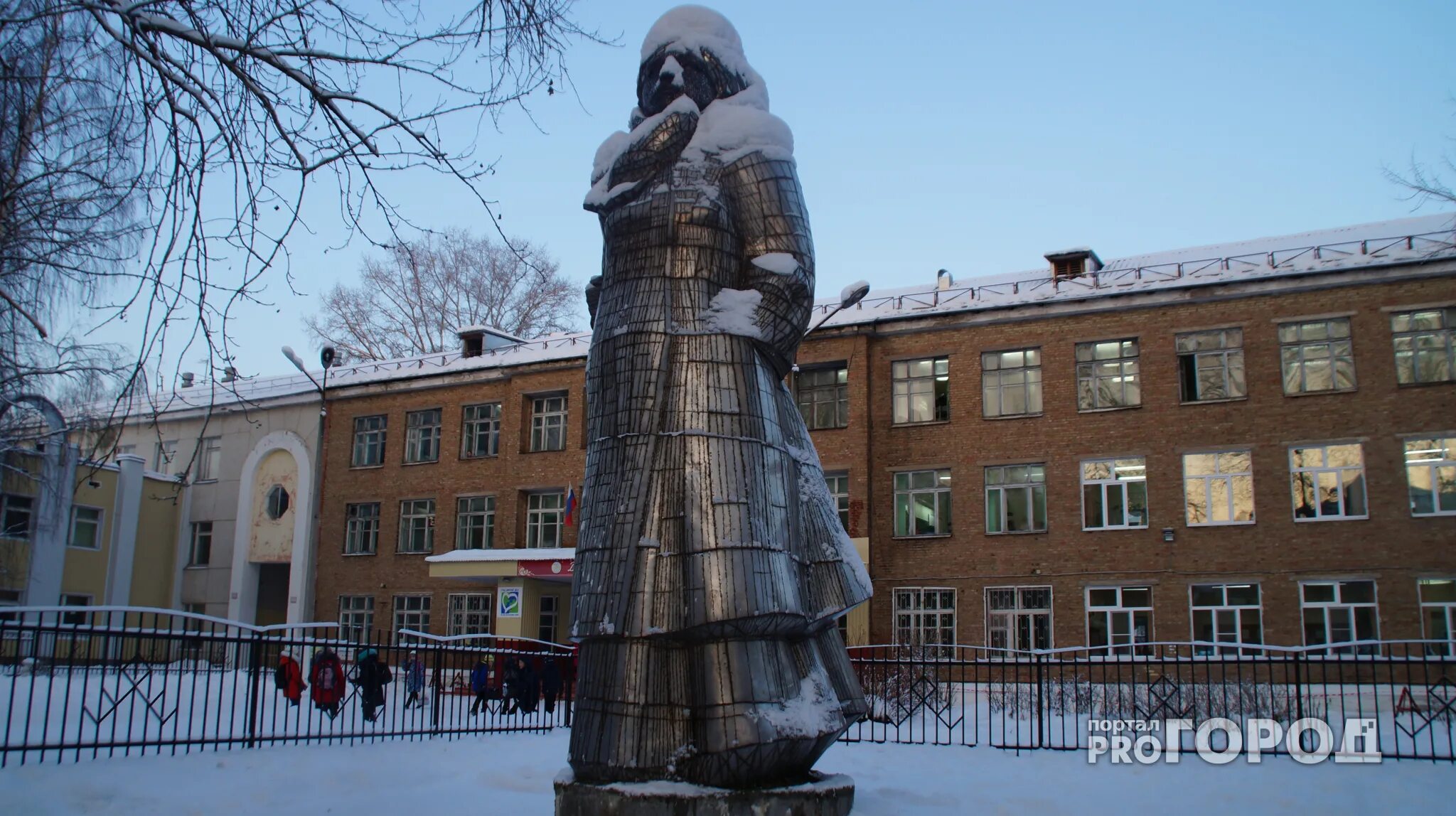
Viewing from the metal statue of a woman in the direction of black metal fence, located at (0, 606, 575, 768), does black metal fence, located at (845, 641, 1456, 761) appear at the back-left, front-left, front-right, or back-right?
front-right

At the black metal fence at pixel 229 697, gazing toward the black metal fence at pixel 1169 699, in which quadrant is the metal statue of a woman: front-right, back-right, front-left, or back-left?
front-right

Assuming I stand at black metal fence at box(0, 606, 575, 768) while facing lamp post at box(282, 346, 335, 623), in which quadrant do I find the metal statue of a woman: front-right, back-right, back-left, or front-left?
back-right

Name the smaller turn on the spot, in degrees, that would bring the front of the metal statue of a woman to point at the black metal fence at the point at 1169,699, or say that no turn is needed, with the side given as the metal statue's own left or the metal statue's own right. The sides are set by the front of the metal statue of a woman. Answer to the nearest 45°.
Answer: approximately 180°

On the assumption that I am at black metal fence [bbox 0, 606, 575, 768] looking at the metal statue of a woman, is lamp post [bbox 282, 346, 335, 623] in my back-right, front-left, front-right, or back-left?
back-left

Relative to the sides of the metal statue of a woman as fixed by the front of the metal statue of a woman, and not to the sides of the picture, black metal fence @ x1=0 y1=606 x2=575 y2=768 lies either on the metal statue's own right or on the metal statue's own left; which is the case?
on the metal statue's own right

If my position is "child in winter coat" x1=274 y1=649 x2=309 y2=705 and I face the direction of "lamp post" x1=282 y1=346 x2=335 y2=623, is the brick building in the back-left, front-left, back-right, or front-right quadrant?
front-right

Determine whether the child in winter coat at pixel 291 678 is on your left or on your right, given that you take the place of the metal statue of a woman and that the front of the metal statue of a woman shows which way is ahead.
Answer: on your right

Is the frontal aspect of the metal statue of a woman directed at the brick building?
no

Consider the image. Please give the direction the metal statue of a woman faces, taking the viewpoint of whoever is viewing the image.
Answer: facing the viewer and to the left of the viewer
